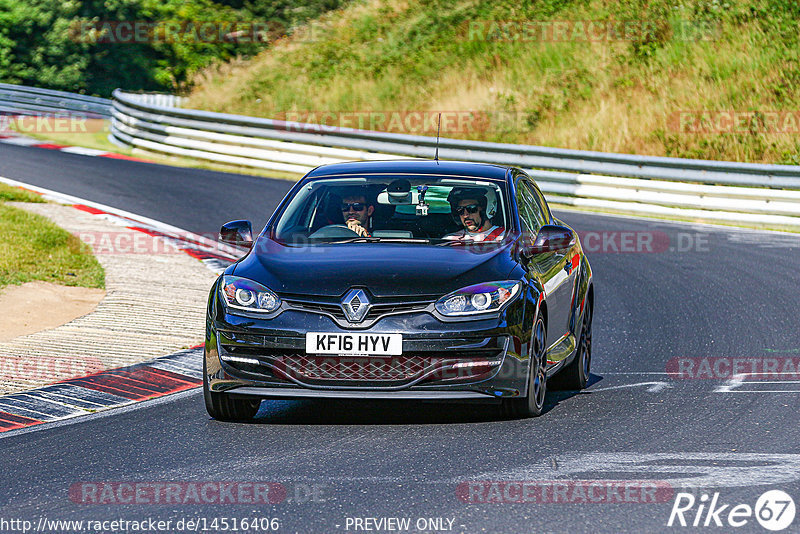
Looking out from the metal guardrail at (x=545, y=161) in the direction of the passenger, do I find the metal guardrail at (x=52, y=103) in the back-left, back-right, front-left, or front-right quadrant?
back-right

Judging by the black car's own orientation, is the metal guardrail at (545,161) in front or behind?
behind

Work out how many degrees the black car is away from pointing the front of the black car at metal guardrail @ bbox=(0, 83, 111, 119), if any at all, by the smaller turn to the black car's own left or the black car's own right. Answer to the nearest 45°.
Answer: approximately 180°

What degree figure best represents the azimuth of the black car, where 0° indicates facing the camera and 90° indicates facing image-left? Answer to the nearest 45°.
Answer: approximately 0°
